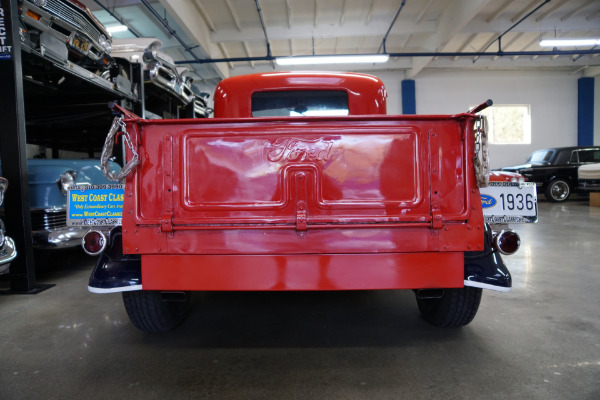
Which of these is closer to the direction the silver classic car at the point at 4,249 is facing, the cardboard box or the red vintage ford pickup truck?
the red vintage ford pickup truck

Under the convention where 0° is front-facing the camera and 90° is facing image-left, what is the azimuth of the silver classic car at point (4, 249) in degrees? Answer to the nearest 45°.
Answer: approximately 315°

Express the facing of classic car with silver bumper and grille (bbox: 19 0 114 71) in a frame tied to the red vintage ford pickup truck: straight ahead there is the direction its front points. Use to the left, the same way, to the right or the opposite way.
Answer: to the right

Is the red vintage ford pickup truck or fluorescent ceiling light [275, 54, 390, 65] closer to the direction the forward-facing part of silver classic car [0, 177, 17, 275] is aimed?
the red vintage ford pickup truck

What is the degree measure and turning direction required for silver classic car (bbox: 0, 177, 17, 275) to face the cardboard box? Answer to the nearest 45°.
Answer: approximately 45° to its left

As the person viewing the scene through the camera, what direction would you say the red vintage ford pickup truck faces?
facing away from the viewer

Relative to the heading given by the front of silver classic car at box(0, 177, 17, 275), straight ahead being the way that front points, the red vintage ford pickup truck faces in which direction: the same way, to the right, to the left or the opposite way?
to the left

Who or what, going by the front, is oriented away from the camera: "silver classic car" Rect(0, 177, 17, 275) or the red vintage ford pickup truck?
the red vintage ford pickup truck

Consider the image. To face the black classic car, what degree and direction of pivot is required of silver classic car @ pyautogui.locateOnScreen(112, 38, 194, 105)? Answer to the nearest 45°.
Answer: approximately 45° to its left

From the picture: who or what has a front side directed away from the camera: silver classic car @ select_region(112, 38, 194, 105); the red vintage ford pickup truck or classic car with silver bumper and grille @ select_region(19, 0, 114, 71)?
the red vintage ford pickup truck
